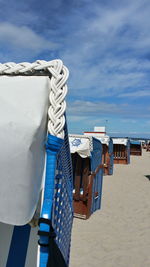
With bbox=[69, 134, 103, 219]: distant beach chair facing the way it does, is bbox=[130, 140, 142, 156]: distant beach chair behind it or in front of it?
behind

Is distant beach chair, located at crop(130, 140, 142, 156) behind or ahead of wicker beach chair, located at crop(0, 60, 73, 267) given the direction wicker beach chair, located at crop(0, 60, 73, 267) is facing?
behind

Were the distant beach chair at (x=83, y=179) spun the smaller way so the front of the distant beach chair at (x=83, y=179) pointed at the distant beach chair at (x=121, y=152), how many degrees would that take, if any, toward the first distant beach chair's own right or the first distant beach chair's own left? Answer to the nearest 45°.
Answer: approximately 135° to the first distant beach chair's own right

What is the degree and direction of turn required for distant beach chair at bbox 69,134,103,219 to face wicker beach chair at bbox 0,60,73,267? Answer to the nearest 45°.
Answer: approximately 45° to its left
